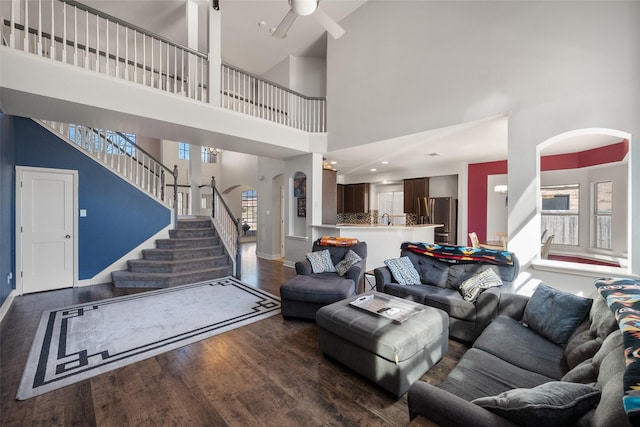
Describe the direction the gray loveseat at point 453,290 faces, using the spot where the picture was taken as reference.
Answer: facing the viewer and to the left of the viewer

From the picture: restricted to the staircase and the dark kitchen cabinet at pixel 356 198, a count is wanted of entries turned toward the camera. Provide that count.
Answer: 2

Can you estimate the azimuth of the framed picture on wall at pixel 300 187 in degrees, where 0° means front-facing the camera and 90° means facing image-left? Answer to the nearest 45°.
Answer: approximately 0°

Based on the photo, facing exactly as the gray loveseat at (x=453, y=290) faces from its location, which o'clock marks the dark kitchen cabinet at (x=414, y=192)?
The dark kitchen cabinet is roughly at 4 o'clock from the gray loveseat.

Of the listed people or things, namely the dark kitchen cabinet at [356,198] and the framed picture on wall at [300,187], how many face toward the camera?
2

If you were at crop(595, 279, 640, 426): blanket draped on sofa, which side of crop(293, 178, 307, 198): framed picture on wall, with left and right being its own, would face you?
front

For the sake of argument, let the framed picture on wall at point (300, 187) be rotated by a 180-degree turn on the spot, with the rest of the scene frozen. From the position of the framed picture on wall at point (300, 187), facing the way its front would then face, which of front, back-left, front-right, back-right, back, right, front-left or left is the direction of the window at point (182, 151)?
front-left

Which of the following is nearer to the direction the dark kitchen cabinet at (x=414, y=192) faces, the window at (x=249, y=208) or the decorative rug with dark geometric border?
the decorative rug with dark geometric border

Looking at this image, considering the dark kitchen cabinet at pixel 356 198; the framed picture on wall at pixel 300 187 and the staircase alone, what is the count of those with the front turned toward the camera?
3

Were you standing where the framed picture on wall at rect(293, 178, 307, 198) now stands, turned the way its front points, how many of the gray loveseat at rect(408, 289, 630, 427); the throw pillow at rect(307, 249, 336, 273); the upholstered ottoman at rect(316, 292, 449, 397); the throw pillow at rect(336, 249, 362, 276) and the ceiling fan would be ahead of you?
5

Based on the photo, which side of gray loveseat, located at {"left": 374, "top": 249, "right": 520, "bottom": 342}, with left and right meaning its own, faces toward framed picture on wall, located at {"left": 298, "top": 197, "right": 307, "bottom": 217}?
right

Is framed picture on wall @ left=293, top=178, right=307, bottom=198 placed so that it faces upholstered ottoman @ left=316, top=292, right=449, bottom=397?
yes
